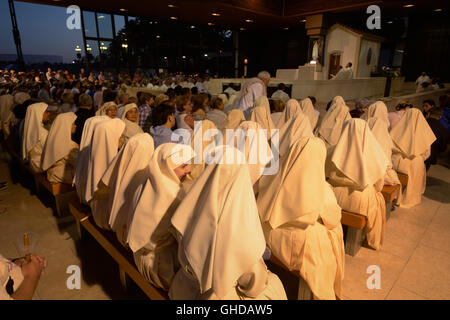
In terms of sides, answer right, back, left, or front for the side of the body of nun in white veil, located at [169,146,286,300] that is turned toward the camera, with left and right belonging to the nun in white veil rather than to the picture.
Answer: back

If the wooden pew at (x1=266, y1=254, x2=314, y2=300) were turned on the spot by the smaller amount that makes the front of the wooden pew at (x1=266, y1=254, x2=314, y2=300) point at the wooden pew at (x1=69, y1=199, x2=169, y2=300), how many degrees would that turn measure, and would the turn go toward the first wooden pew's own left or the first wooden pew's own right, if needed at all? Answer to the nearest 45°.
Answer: approximately 135° to the first wooden pew's own left

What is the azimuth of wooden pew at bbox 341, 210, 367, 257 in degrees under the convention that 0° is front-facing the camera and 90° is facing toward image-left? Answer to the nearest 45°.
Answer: approximately 225°

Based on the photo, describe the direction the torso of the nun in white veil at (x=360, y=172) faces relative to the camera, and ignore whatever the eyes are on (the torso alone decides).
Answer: away from the camera

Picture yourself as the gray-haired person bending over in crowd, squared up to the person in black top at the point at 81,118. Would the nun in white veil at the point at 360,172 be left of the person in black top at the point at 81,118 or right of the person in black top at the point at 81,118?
left

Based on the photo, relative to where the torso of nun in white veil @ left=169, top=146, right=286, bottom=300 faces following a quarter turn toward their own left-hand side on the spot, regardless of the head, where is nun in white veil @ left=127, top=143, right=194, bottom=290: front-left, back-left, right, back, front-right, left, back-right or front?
front-right

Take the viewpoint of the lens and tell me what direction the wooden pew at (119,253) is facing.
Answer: facing away from the viewer and to the right of the viewer
